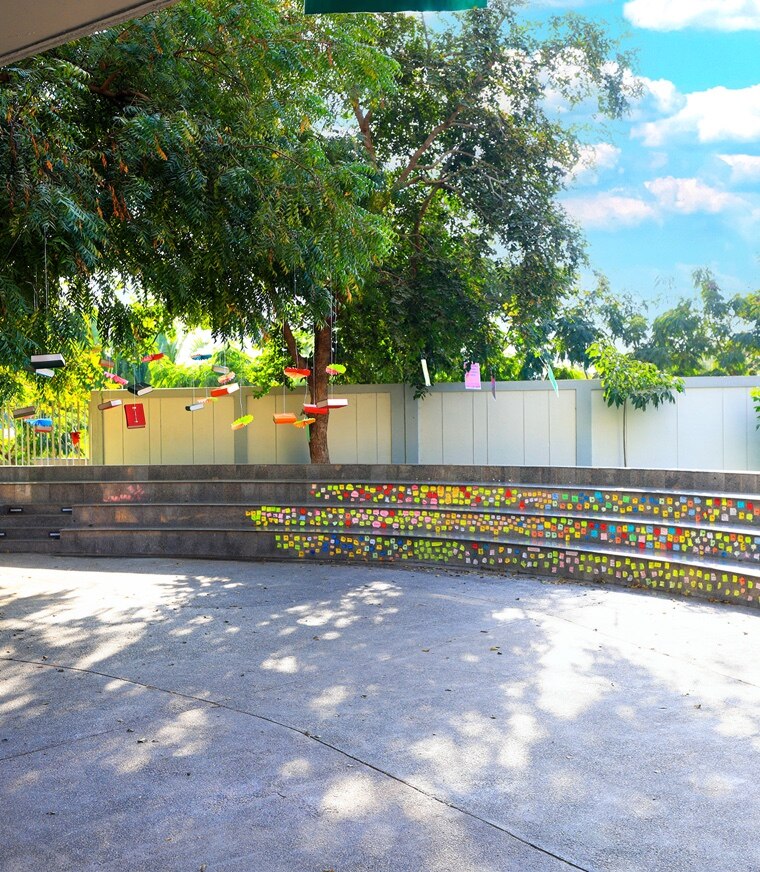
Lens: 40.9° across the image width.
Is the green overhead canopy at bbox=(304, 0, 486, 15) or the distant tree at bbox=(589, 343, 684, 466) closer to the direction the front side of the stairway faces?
the green overhead canopy

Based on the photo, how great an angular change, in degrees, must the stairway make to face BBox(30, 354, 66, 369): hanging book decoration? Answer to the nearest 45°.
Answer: approximately 45° to its right

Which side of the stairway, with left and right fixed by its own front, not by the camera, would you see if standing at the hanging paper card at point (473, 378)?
back

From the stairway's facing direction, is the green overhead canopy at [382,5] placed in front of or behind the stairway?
in front

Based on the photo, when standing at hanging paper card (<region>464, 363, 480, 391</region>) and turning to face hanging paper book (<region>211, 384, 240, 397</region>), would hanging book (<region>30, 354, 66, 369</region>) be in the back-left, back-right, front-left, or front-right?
front-left

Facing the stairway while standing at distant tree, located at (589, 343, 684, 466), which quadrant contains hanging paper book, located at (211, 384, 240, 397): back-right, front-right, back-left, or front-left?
front-right

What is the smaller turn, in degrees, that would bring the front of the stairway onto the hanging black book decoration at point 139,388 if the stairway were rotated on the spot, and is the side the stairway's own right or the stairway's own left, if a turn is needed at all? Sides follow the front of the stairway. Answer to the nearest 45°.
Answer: approximately 90° to the stairway's own right

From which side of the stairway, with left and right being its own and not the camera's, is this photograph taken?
front
